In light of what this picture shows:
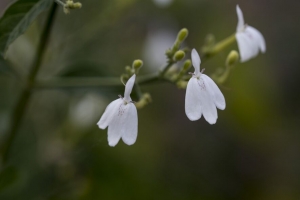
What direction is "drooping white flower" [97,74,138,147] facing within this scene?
toward the camera

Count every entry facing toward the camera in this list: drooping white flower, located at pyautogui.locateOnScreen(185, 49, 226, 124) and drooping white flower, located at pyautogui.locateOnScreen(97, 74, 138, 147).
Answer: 2

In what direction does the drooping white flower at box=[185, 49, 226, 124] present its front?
toward the camera
